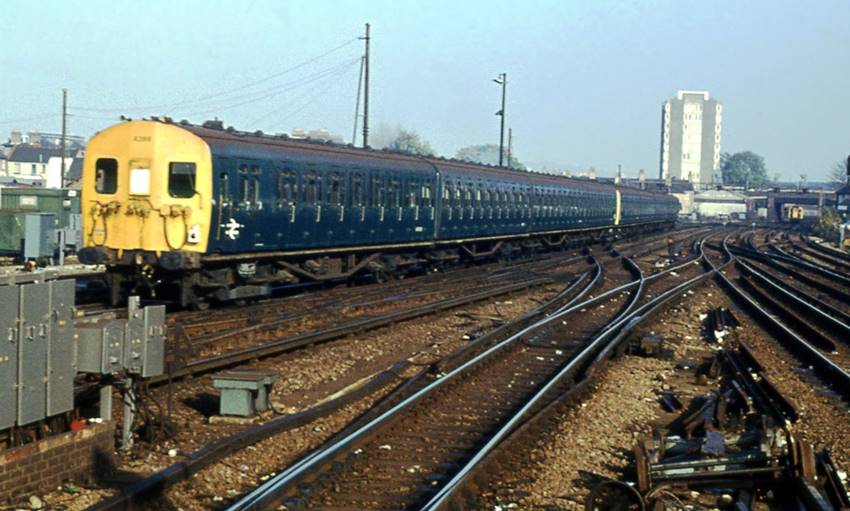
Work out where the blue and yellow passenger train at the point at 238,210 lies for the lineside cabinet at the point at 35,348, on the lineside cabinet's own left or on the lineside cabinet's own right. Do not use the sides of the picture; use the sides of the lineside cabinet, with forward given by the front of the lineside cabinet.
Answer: on the lineside cabinet's own left

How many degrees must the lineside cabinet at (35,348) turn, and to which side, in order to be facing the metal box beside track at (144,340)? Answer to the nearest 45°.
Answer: approximately 90° to its left

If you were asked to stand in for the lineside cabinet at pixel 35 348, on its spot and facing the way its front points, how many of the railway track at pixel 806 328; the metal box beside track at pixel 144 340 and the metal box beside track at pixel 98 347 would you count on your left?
3

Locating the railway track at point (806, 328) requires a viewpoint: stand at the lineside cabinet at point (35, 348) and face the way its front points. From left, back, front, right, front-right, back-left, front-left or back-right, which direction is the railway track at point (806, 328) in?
left

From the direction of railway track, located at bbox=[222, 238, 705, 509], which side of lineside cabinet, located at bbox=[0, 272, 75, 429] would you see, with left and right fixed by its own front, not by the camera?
left

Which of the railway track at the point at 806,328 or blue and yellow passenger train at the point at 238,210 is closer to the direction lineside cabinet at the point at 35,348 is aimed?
the railway track

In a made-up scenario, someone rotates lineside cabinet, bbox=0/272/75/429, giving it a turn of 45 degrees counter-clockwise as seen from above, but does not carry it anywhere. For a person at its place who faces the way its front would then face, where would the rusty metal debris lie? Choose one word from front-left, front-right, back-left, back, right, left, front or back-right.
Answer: front

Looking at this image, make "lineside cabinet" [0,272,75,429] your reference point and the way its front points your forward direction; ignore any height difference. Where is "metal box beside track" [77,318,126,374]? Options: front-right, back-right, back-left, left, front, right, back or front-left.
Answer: left

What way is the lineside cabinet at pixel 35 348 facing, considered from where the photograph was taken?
facing the viewer and to the right of the viewer

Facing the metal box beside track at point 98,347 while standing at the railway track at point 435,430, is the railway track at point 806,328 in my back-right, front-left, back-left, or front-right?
back-right

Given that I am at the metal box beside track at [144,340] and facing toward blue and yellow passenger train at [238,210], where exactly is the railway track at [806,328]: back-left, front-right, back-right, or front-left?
front-right

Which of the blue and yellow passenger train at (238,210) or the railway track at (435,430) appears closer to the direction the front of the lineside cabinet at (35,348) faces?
the railway track
